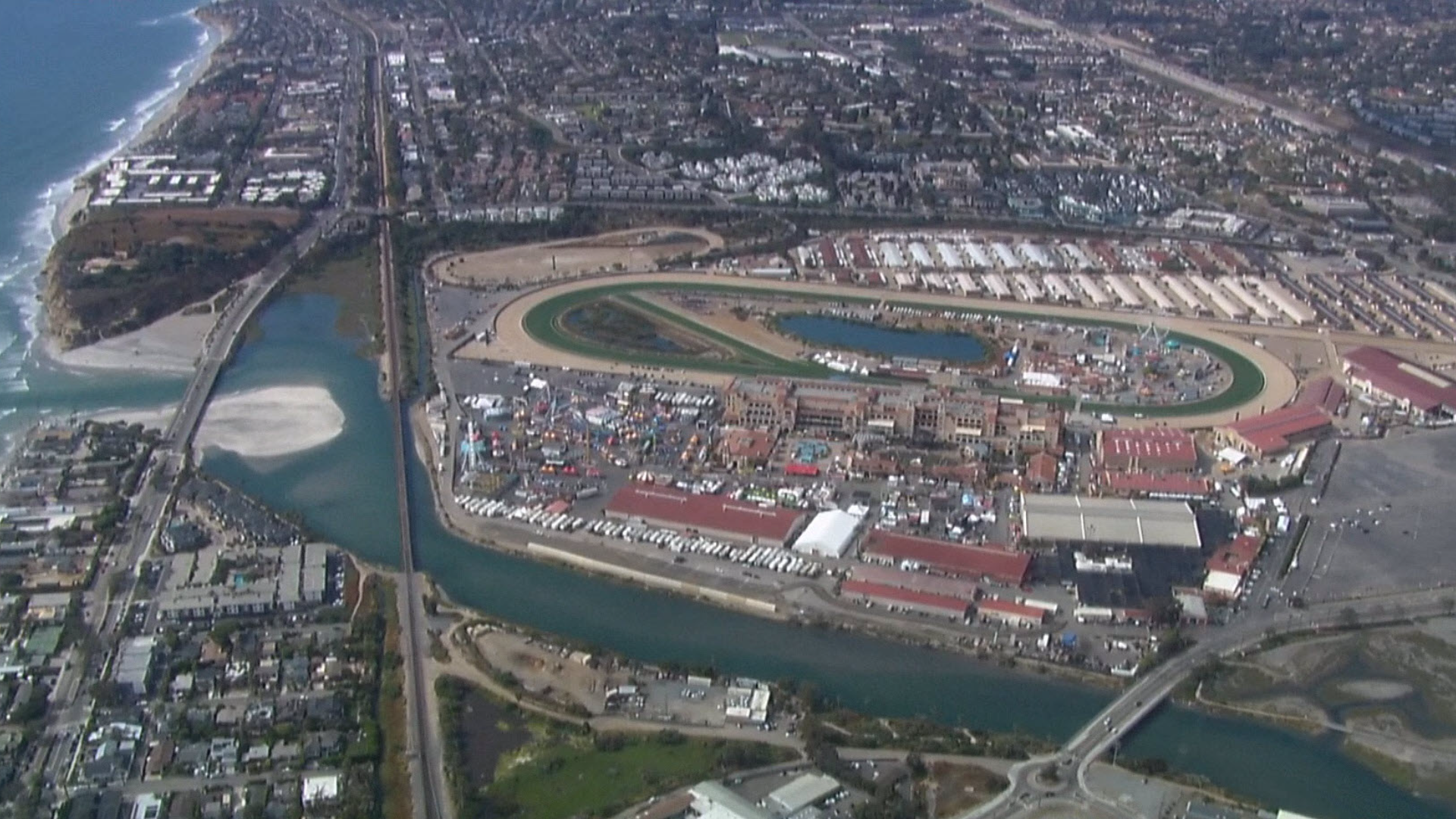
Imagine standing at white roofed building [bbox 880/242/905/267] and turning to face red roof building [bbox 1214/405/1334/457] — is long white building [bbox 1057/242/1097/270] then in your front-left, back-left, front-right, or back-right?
front-left

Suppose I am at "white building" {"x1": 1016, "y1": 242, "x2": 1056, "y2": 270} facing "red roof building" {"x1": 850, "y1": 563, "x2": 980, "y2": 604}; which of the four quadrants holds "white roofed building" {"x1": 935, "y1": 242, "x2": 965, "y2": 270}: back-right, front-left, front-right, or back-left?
front-right

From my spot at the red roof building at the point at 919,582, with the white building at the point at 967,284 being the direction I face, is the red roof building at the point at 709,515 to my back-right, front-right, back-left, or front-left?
front-left
